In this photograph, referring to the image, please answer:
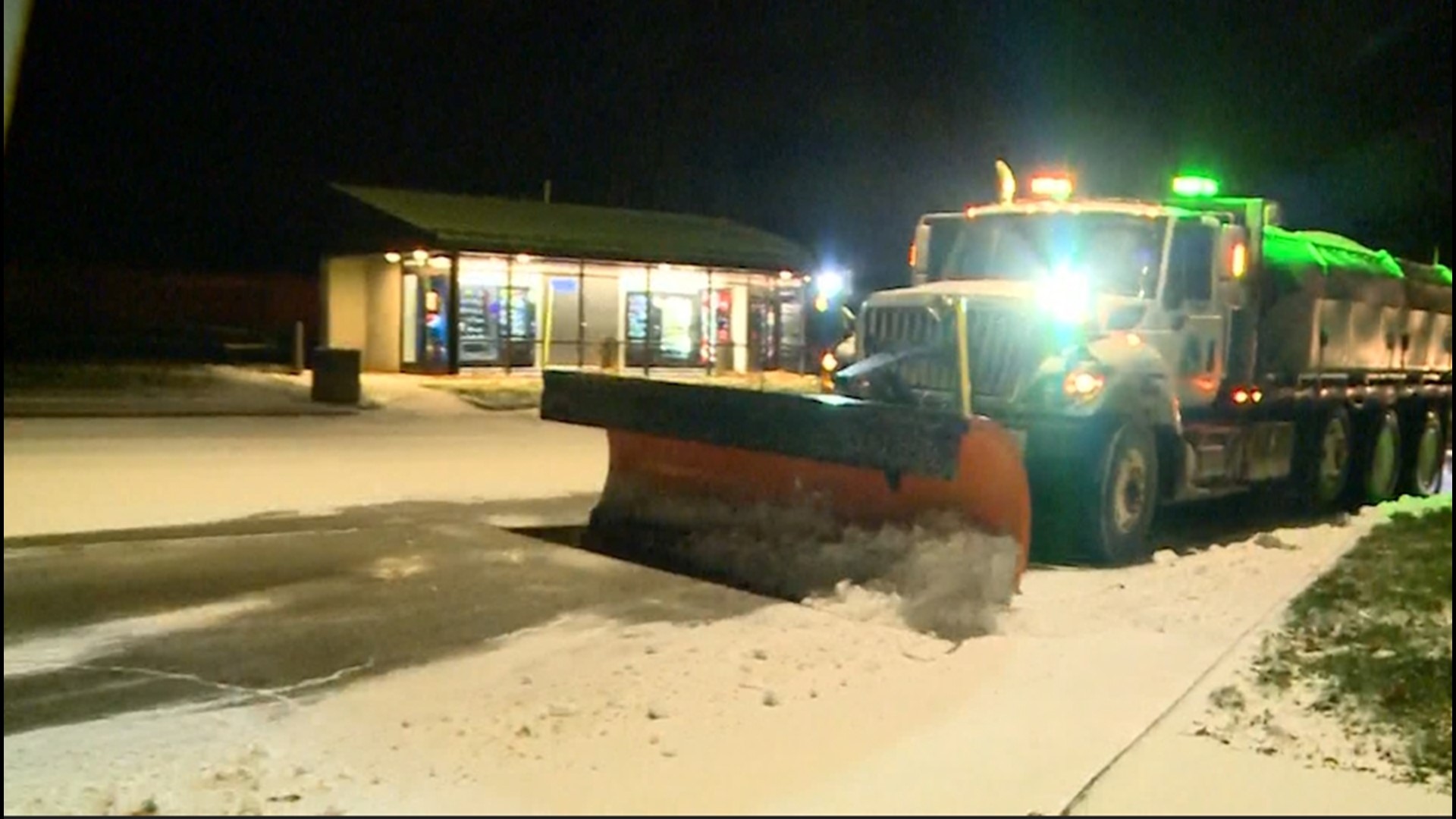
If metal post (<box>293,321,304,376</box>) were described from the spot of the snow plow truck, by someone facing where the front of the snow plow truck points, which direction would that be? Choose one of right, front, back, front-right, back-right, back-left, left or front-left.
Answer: right

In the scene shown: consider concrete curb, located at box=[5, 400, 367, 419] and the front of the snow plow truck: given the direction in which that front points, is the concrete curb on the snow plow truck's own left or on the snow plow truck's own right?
on the snow plow truck's own right

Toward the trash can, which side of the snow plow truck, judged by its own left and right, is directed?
right

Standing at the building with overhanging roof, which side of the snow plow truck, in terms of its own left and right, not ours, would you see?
right

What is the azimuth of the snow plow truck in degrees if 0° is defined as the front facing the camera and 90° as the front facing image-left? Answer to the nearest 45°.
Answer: approximately 45°
